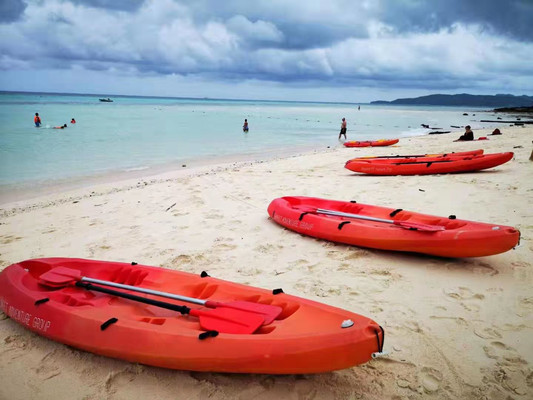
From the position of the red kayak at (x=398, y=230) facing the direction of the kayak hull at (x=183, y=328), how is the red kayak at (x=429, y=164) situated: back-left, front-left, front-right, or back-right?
back-right
